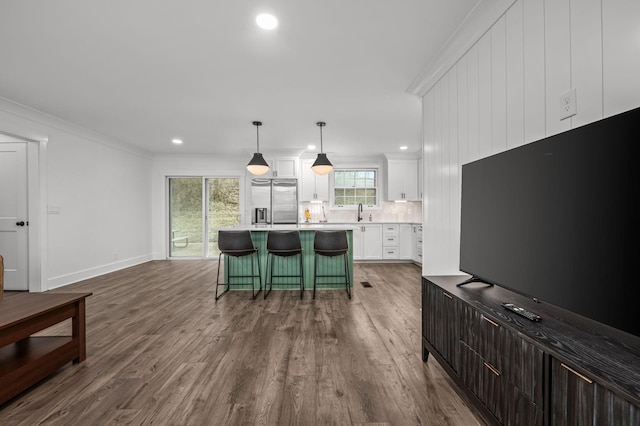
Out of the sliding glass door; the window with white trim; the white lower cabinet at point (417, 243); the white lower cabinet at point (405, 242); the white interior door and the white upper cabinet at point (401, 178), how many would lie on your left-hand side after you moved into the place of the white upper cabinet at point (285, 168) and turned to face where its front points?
4

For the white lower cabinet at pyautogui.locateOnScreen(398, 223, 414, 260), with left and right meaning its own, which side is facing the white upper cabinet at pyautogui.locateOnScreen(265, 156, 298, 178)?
right

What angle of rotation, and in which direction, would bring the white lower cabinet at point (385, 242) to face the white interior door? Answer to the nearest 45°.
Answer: approximately 45° to its right

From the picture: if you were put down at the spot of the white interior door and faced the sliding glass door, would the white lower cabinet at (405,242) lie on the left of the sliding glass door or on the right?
right

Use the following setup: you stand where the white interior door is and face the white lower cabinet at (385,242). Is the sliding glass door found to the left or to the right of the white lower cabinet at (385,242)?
left

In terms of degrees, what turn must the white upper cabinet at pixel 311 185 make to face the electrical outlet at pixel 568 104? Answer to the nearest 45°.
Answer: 0° — it already faces it

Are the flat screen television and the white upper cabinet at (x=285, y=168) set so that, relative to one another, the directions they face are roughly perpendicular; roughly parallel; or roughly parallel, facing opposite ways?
roughly perpendicular

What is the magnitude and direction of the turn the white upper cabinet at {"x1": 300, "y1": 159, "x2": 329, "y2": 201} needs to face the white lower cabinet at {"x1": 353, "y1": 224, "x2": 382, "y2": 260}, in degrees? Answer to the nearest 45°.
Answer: approximately 90° to its left

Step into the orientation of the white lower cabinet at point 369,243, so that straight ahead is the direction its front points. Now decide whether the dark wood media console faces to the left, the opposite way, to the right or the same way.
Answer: to the right
